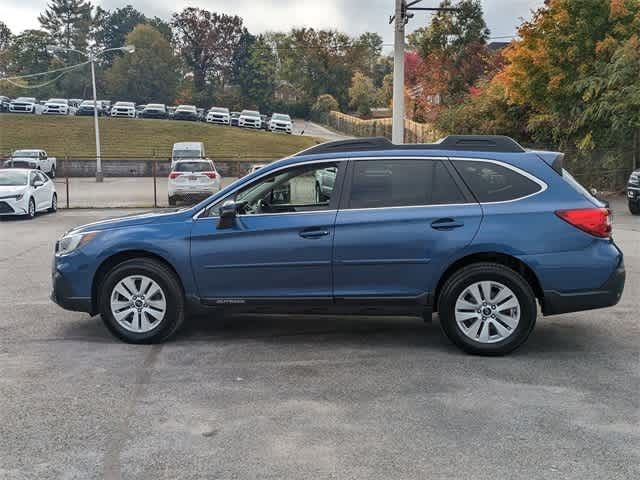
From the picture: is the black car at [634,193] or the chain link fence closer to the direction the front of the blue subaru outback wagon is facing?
the chain link fence

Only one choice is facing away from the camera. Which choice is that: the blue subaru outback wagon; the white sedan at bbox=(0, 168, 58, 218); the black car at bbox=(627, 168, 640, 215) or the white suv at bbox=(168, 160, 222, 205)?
the white suv

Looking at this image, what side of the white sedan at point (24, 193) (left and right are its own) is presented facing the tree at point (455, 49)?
back

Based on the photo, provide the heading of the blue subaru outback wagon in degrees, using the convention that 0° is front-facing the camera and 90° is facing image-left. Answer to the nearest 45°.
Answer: approximately 90°

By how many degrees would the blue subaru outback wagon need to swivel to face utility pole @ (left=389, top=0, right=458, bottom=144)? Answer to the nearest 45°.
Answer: approximately 90° to its right

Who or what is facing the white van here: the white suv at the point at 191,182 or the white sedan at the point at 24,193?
the white suv

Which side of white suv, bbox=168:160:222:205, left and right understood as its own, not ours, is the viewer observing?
back

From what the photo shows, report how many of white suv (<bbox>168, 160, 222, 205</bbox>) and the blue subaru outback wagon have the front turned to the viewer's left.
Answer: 1

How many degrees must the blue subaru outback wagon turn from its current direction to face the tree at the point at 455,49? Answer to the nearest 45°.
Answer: approximately 90° to its right

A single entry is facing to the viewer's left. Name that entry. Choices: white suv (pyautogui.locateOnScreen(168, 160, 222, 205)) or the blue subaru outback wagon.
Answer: the blue subaru outback wagon

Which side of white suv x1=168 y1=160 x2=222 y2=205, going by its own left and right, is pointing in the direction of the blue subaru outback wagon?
back

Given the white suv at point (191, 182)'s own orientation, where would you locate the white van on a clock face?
The white van is roughly at 12 o'clock from the white suv.

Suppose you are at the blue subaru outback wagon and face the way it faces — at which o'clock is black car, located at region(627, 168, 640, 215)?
The black car is roughly at 4 o'clock from the blue subaru outback wagon.

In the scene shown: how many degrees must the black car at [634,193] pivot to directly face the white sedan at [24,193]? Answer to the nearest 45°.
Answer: approximately 45° to its right
